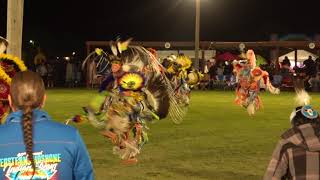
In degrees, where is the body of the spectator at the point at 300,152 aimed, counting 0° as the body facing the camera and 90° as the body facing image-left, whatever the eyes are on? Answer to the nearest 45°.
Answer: approximately 180°

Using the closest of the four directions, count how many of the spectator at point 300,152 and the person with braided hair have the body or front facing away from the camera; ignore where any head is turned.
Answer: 2

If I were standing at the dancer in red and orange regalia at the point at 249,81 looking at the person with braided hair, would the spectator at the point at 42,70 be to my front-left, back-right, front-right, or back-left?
back-right

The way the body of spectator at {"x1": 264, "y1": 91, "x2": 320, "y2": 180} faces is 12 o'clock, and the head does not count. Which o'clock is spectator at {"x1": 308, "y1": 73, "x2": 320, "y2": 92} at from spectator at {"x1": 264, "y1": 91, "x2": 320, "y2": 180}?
spectator at {"x1": 308, "y1": 73, "x2": 320, "y2": 92} is roughly at 12 o'clock from spectator at {"x1": 264, "y1": 91, "x2": 320, "y2": 180}.

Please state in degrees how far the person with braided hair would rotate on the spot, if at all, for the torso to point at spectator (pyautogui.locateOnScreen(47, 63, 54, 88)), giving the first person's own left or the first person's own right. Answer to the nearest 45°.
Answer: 0° — they already face them

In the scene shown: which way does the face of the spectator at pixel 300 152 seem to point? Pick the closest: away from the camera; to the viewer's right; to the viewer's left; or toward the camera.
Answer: away from the camera

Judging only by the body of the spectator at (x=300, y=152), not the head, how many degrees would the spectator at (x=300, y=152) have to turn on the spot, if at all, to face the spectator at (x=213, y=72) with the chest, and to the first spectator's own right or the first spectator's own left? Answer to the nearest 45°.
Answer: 0° — they already face them

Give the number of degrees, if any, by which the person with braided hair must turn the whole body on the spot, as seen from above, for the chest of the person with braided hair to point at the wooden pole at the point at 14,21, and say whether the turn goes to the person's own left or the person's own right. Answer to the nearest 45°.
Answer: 0° — they already face it

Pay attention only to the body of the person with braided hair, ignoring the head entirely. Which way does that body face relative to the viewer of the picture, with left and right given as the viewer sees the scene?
facing away from the viewer

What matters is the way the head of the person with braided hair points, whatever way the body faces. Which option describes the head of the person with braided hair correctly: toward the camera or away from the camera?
away from the camera

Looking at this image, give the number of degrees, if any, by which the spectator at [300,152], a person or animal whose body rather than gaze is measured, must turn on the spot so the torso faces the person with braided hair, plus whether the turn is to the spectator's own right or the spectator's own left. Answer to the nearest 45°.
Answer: approximately 135° to the spectator's own left

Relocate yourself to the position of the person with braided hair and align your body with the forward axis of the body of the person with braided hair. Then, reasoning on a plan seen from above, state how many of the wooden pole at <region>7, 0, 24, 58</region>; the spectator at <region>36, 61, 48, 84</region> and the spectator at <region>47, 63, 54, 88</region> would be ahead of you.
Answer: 3
